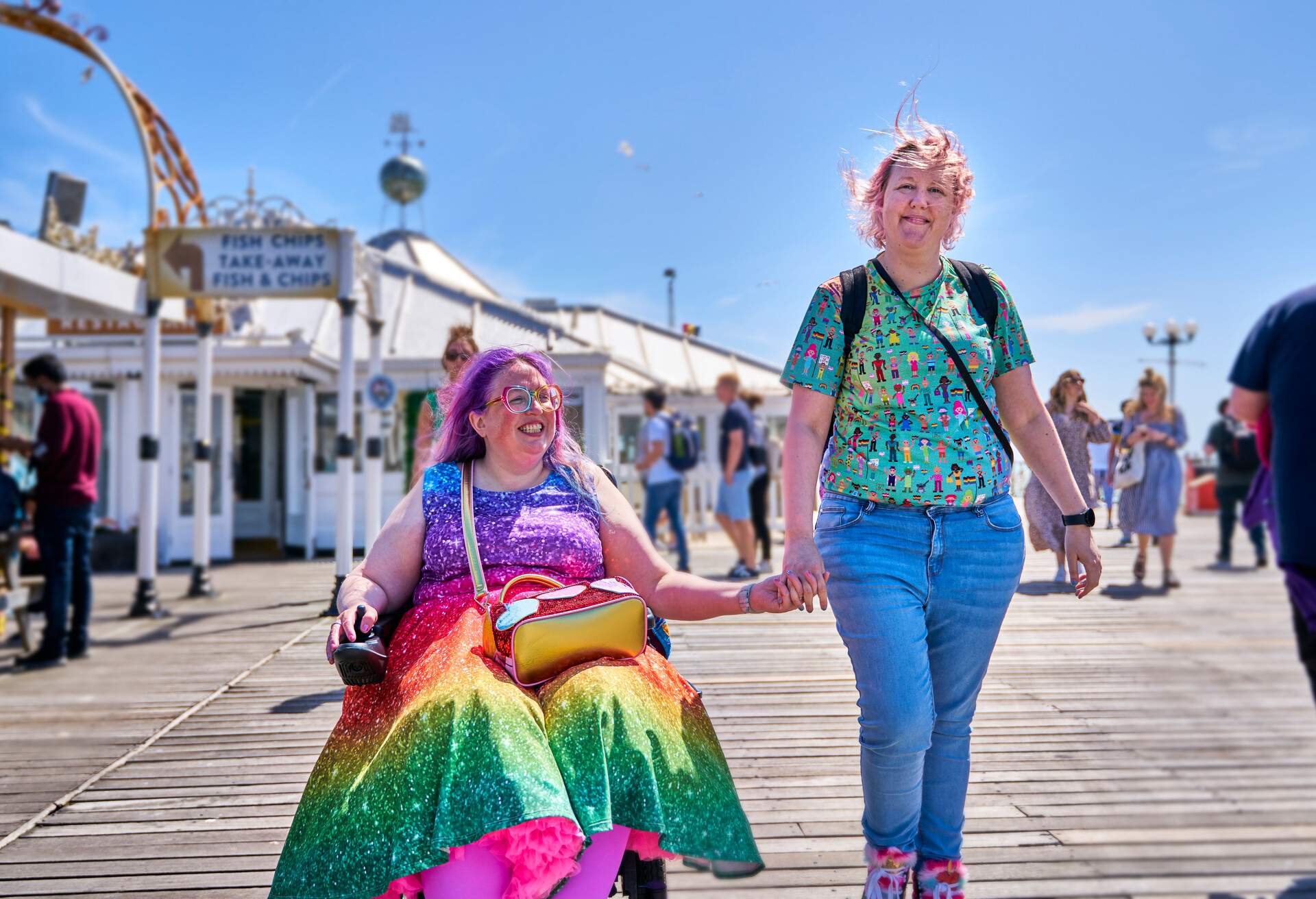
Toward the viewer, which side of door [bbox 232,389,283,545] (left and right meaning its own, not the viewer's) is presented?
front

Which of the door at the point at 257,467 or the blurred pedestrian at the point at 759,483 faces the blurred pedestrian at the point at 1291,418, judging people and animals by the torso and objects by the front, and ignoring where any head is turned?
the door

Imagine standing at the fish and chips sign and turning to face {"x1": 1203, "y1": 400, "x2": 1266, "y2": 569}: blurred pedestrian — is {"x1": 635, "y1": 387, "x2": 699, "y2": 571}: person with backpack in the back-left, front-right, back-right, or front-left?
front-left

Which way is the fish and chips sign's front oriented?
toward the camera

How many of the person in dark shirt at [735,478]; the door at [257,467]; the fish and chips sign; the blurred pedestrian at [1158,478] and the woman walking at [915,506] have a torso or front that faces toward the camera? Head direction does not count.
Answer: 4

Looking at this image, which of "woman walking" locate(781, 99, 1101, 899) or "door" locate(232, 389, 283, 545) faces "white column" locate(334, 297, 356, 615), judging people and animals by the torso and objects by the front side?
the door

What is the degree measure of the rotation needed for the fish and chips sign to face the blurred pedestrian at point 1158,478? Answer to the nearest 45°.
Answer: approximately 45° to its left

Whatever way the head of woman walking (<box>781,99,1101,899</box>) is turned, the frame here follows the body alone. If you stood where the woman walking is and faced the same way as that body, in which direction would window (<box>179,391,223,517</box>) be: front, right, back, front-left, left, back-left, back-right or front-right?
back-right

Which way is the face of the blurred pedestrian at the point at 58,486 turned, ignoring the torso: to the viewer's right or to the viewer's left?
to the viewer's left

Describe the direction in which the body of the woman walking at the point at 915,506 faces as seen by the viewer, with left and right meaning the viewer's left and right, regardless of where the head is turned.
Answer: facing the viewer

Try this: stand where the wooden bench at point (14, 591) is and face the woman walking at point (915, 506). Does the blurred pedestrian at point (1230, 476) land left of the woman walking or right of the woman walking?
left
